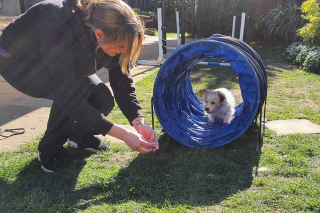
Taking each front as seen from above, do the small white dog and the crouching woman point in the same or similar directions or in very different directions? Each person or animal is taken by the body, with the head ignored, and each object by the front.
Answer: very different directions

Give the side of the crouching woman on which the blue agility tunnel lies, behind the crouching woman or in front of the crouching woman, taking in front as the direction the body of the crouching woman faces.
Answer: in front

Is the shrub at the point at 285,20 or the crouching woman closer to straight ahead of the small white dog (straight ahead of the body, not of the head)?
the crouching woman

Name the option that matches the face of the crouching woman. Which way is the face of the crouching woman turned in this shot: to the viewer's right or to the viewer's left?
to the viewer's right

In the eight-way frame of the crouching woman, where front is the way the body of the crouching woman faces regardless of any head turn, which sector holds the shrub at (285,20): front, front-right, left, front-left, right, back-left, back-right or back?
front-left

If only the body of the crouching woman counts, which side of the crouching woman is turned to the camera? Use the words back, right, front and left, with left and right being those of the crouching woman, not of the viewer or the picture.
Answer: right

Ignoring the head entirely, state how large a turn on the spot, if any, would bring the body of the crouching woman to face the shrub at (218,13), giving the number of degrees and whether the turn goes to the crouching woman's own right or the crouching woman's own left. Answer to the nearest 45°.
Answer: approximately 45° to the crouching woman's own left

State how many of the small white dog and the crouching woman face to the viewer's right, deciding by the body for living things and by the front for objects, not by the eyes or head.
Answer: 1

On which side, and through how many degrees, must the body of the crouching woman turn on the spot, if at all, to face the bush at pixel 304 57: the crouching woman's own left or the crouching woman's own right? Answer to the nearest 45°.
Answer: approximately 45° to the crouching woman's own left

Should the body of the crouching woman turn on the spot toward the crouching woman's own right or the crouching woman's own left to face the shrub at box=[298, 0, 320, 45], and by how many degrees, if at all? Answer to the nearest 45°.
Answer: approximately 45° to the crouching woman's own left
